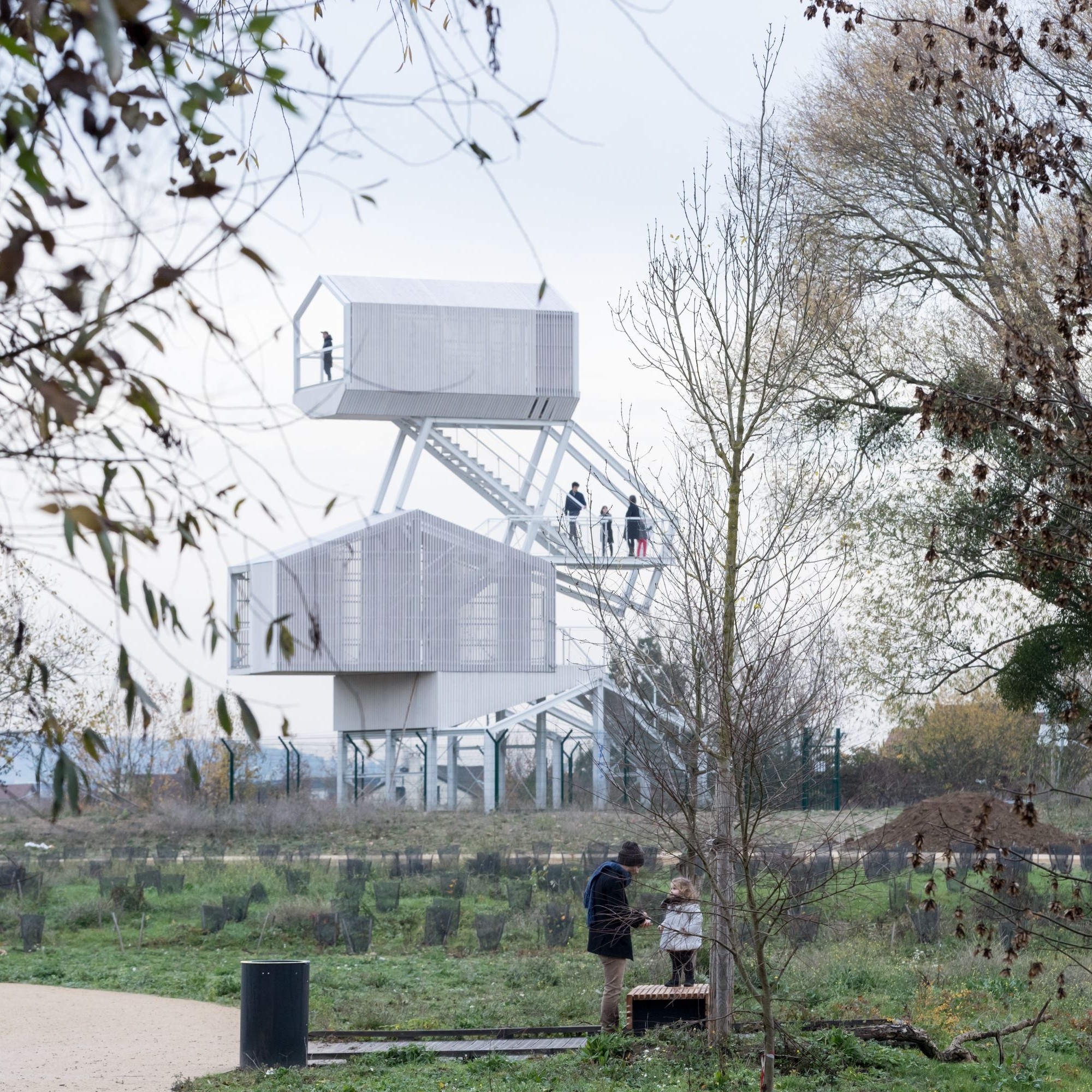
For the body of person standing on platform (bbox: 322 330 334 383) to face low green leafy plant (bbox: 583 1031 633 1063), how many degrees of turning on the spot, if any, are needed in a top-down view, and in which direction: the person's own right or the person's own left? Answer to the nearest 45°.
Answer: approximately 90° to the person's own left

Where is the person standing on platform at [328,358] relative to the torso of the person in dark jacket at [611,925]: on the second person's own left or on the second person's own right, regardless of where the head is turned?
on the second person's own left

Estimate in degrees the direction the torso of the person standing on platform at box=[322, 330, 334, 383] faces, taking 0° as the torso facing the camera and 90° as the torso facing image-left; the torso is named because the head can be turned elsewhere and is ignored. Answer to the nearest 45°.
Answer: approximately 90°

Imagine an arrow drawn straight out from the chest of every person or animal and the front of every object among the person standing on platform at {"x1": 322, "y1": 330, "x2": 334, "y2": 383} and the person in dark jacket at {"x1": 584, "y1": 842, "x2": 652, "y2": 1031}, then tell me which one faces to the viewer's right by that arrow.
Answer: the person in dark jacket

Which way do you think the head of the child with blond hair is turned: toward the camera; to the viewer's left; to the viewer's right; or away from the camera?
to the viewer's left

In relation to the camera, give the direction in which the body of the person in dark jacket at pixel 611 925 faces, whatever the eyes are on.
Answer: to the viewer's right

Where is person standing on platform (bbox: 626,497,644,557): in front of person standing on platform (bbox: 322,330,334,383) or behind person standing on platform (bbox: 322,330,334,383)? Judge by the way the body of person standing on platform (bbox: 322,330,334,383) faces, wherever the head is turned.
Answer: behind

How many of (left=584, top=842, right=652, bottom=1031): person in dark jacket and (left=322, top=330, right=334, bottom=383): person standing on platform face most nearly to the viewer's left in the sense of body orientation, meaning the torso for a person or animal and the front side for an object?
1

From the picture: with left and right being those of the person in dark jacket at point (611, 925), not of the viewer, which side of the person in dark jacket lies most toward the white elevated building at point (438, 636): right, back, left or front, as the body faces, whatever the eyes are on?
left

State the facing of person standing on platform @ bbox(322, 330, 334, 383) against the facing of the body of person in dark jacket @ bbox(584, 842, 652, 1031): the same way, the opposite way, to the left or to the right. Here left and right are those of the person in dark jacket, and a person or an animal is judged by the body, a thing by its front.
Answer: the opposite way

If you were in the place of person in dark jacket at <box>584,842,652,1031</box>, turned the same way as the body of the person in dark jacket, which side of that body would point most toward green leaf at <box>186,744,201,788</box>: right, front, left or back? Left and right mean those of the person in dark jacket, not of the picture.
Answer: right
